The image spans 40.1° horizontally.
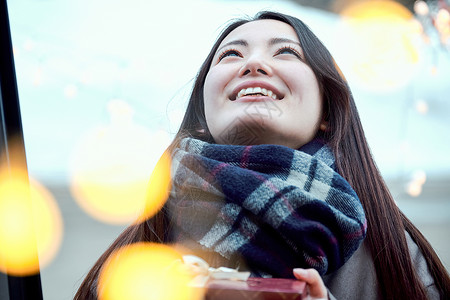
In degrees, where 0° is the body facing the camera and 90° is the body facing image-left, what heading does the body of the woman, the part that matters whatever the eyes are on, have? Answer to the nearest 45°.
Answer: approximately 0°
